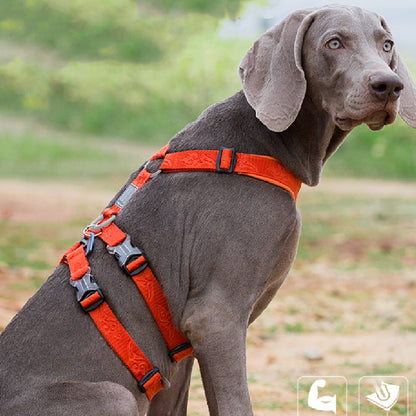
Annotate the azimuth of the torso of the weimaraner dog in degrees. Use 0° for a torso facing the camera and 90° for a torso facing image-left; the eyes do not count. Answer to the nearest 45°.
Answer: approximately 270°
